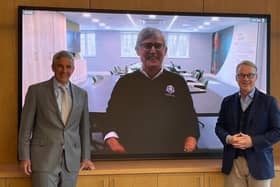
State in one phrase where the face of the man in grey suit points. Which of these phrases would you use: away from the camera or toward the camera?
toward the camera

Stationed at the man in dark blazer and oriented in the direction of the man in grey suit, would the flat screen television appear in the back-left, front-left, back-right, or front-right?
front-right

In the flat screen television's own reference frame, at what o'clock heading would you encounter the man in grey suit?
The man in grey suit is roughly at 1 o'clock from the flat screen television.

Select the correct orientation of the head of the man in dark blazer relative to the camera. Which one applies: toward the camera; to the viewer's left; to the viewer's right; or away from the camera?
toward the camera

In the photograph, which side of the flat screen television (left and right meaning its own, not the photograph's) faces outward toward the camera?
front

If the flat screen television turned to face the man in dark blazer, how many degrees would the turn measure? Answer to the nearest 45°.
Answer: approximately 45° to its left

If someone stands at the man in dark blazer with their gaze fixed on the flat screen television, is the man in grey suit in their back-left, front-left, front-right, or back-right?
front-left
